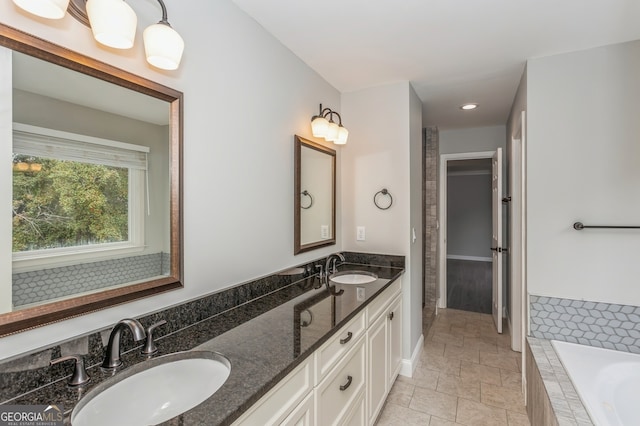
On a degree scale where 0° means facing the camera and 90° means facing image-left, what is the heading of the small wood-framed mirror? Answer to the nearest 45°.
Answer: approximately 315°

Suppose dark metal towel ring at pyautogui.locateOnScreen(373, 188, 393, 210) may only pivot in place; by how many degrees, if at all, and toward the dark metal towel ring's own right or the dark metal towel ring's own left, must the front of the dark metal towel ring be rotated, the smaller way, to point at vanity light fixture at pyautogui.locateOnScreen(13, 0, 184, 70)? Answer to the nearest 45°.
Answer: approximately 45° to the dark metal towel ring's own right

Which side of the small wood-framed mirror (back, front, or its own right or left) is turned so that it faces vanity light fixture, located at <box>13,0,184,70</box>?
right

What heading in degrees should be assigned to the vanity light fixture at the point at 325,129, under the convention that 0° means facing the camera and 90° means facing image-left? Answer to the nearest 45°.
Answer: approximately 315°

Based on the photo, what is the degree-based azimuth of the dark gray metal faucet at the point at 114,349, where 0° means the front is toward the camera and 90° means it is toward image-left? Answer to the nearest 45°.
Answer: approximately 315°
